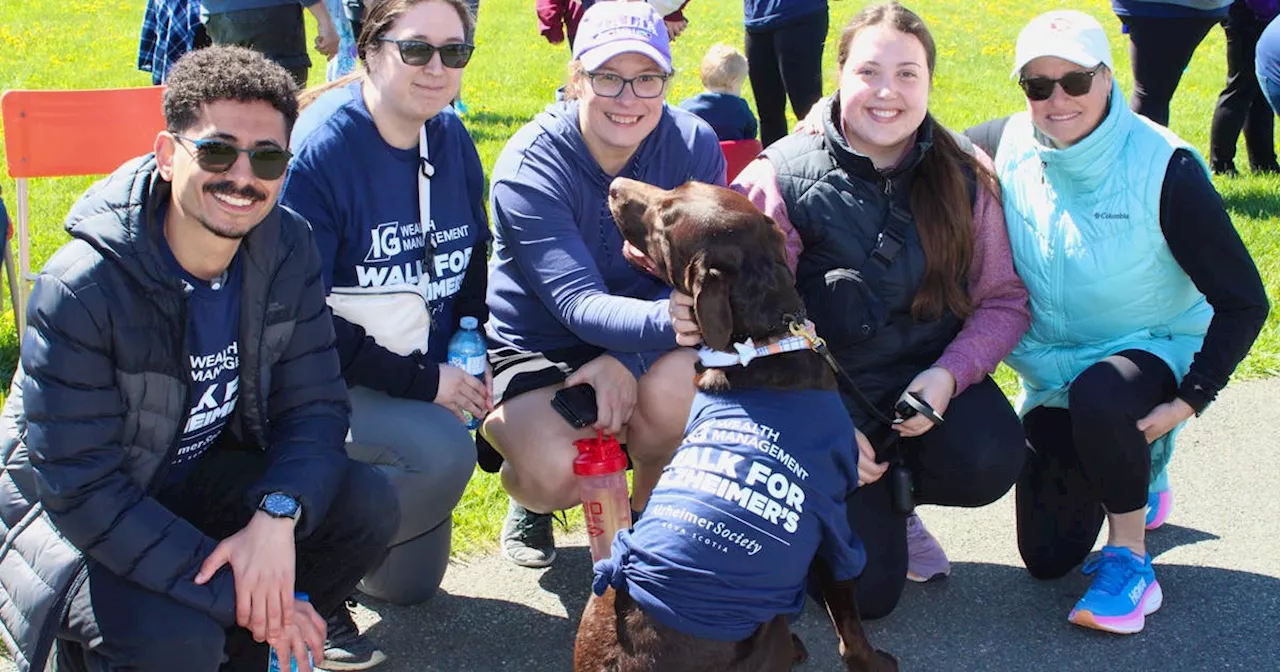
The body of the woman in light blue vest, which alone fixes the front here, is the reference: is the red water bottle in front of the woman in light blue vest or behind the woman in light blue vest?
in front

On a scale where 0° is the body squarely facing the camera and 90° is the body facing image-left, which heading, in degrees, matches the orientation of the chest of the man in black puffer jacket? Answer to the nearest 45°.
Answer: approximately 315°

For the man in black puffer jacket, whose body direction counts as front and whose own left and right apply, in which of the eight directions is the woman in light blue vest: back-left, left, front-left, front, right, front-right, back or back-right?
front-left

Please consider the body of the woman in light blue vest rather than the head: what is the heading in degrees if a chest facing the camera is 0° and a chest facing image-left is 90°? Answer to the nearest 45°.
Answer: approximately 45°

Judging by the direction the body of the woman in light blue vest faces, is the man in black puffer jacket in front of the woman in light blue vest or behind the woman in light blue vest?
in front

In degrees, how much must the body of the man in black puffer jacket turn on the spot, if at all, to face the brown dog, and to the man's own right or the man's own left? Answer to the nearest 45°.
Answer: approximately 45° to the man's own left

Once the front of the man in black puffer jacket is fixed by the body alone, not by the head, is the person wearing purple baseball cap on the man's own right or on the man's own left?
on the man's own left
